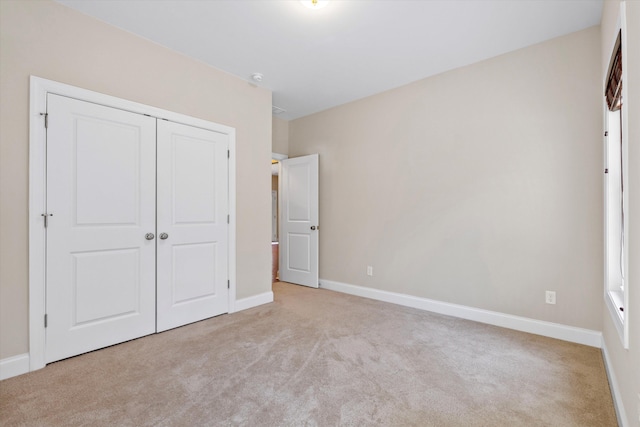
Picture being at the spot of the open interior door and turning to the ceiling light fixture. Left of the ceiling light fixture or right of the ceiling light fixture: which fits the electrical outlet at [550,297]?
left

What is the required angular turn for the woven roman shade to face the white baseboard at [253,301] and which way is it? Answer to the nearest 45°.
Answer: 0° — it already faces it

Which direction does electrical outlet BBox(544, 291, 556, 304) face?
toward the camera

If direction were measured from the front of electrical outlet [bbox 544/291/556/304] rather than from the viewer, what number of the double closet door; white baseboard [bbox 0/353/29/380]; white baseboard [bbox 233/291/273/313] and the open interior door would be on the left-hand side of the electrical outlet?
0

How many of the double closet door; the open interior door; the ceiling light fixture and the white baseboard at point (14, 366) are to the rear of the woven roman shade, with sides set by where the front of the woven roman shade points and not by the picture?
0

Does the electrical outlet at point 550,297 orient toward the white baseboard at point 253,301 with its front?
no

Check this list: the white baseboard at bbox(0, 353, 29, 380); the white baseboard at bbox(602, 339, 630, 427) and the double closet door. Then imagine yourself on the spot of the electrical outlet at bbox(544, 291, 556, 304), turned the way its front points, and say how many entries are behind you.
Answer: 0

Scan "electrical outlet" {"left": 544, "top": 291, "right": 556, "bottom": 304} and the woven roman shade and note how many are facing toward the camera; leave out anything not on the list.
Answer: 1

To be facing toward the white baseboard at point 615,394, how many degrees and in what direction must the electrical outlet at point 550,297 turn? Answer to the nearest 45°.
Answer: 0° — it already faces it

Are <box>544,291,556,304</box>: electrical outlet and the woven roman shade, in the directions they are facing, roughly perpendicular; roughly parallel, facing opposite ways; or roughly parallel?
roughly perpendicular

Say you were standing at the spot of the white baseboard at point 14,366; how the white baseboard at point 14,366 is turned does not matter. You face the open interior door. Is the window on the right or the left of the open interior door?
right

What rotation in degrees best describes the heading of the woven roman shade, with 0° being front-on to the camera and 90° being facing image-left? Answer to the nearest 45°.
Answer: approximately 90°

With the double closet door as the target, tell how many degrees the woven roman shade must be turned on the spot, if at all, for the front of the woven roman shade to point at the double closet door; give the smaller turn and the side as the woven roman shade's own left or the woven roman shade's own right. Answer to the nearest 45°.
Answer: approximately 45° to the woven roman shade's own left
